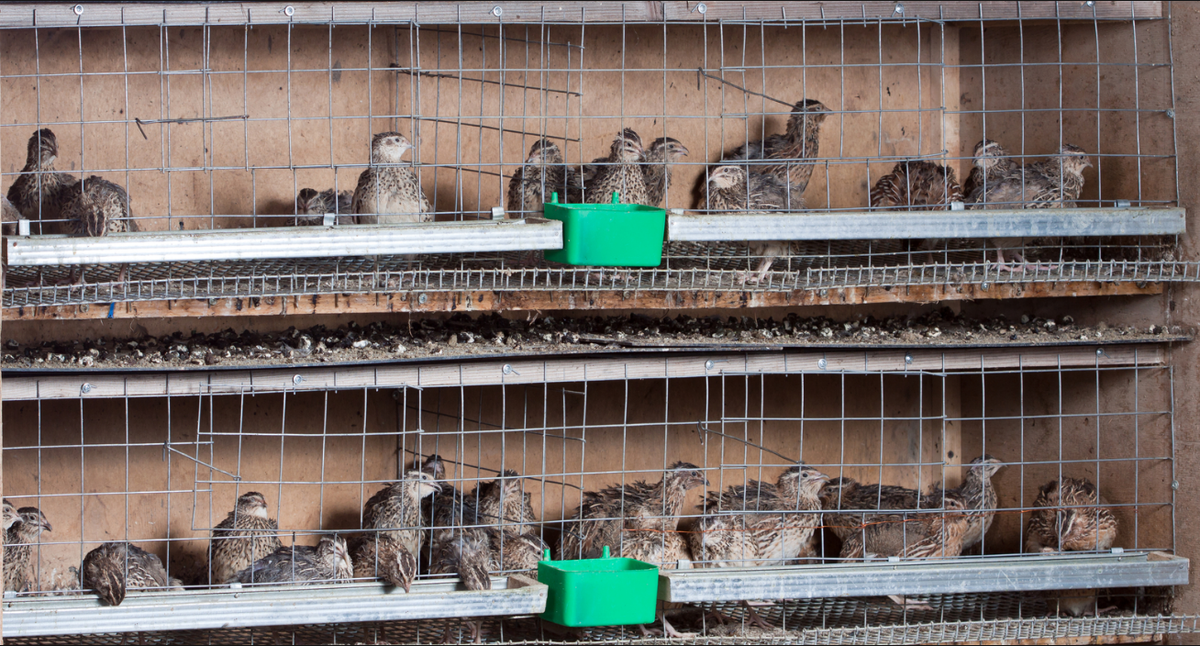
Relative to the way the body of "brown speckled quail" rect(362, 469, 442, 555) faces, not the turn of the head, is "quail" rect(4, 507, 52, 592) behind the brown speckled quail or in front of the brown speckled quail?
behind

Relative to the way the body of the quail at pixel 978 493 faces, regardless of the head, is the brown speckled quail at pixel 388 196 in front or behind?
behind

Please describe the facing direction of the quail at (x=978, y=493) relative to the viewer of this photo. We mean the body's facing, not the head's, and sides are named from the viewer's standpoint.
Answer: facing to the right of the viewer

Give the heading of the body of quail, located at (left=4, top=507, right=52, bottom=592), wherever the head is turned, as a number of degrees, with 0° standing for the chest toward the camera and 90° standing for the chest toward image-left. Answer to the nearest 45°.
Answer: approximately 270°

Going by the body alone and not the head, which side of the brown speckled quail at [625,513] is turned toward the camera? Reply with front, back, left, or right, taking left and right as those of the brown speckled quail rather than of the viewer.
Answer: right

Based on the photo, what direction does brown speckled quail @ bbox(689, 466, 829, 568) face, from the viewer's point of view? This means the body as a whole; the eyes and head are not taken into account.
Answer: to the viewer's right

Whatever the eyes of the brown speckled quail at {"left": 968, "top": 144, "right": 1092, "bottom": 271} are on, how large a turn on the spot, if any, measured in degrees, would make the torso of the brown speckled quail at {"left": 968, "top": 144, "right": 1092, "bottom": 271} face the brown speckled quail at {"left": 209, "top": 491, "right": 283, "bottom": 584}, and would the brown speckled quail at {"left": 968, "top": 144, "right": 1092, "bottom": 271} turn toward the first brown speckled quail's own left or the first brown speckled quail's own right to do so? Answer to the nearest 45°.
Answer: approximately 135° to the first brown speckled quail's own right
